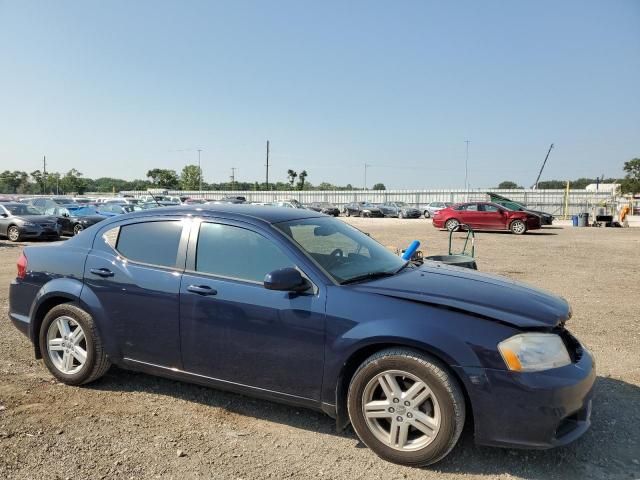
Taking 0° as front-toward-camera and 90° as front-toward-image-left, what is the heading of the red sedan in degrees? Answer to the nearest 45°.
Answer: approximately 270°

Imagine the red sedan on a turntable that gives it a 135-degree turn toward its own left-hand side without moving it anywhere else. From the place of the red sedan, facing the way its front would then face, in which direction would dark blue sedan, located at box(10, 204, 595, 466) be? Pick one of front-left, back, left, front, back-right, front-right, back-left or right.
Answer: back-left

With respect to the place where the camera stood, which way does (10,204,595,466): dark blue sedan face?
facing the viewer and to the right of the viewer
